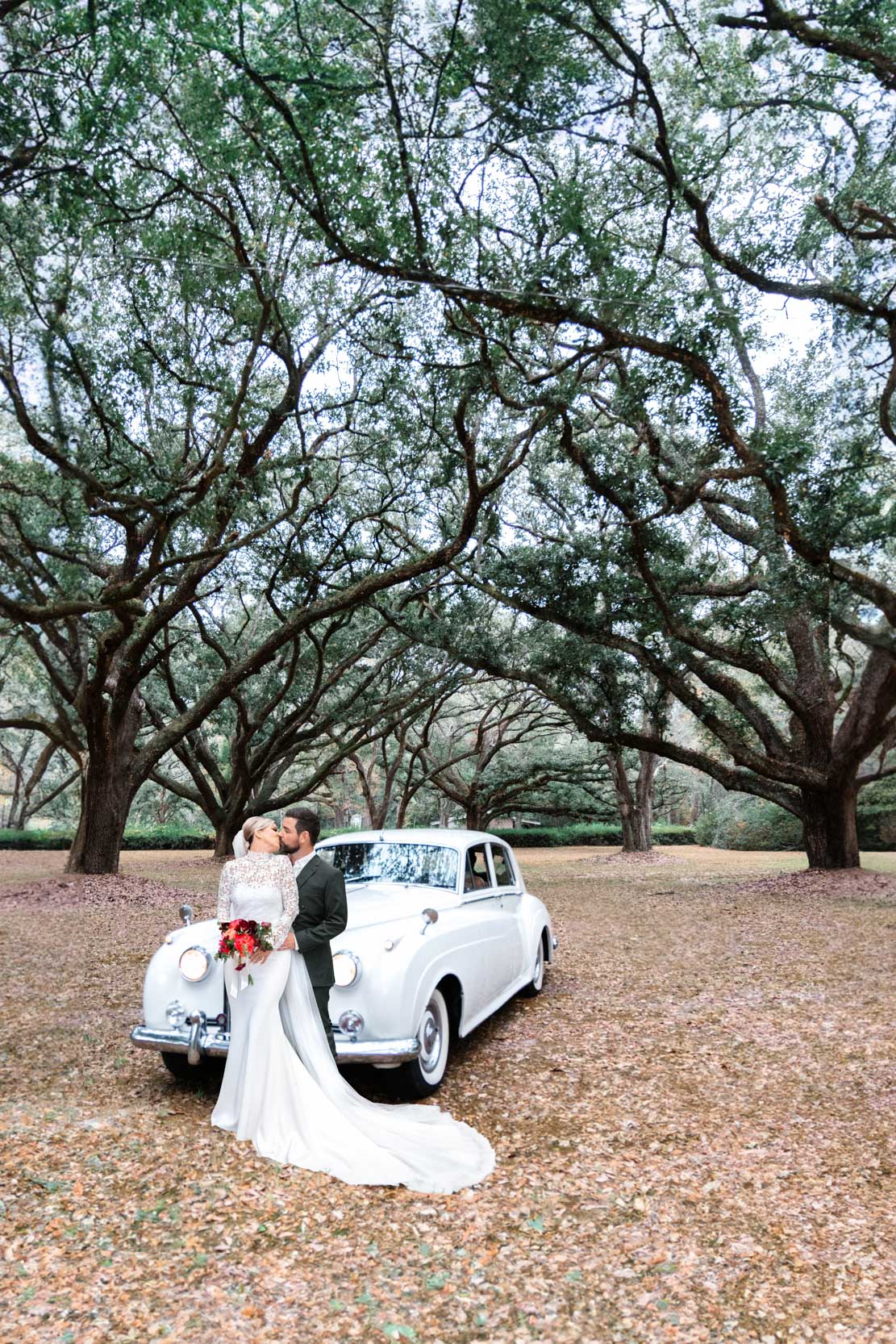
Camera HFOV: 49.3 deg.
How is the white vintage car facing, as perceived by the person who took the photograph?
facing the viewer and to the left of the viewer

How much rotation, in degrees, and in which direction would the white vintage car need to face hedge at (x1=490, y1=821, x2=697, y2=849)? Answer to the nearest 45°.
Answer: approximately 135° to its right

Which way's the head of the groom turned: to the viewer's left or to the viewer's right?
to the viewer's left

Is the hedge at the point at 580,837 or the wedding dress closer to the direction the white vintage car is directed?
the wedding dress

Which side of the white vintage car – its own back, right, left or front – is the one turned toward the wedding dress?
front
